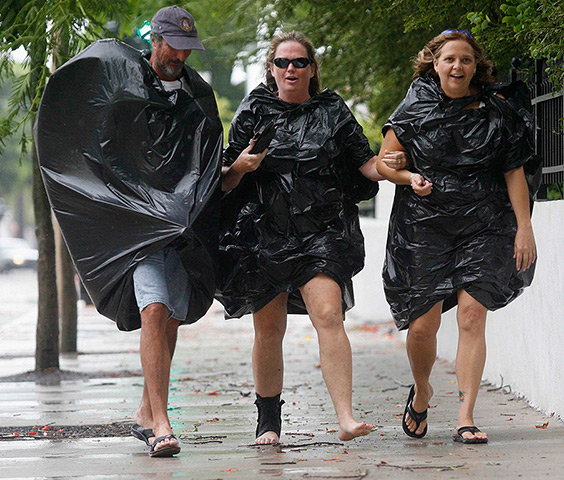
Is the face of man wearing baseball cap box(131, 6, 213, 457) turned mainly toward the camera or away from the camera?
toward the camera

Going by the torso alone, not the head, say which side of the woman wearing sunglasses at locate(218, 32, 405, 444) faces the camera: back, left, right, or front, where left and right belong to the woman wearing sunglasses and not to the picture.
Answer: front

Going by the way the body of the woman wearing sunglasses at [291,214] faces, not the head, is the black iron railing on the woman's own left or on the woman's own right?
on the woman's own left

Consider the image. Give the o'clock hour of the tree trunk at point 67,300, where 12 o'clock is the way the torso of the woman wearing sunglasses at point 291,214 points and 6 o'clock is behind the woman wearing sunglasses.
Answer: The tree trunk is roughly at 5 o'clock from the woman wearing sunglasses.

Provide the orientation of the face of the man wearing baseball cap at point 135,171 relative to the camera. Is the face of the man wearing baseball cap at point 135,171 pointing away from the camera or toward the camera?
toward the camera

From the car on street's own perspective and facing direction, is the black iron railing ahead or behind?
ahead

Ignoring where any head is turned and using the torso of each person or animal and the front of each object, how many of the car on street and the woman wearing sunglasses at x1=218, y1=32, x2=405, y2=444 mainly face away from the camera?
0

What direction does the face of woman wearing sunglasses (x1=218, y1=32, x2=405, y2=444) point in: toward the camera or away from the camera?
toward the camera

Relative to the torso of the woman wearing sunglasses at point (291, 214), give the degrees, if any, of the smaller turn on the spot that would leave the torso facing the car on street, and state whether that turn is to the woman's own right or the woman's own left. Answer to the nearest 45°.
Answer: approximately 180°

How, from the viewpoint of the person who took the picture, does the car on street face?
facing the viewer and to the right of the viewer
